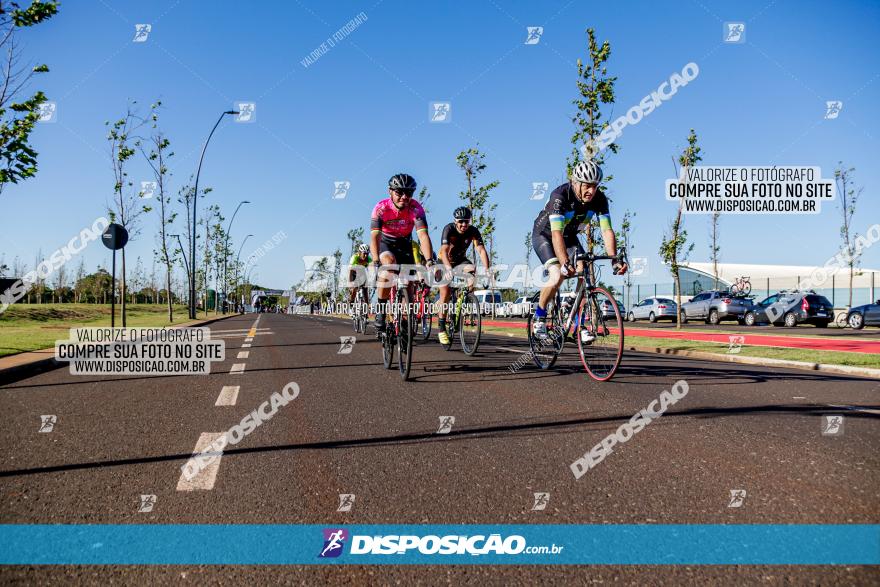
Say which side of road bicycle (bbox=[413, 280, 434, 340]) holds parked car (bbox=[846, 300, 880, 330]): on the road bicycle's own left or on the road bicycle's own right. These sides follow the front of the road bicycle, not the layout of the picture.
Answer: on the road bicycle's own left

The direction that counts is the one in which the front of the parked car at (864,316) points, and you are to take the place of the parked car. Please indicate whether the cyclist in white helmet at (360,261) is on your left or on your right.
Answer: on your left

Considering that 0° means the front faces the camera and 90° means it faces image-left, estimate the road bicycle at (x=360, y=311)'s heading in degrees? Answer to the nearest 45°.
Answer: approximately 0°

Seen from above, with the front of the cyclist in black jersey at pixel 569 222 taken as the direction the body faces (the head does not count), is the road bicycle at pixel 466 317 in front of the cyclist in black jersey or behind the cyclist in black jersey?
behind

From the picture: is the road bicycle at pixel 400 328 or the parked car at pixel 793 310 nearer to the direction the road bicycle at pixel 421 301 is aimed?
the road bicycle

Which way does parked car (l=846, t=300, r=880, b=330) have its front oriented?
to the viewer's left
